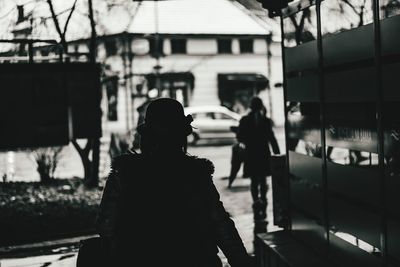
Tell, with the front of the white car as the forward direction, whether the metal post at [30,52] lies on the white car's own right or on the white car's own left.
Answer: on the white car's own right

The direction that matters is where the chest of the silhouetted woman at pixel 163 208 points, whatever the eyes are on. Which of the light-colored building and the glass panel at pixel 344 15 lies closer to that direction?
the light-colored building

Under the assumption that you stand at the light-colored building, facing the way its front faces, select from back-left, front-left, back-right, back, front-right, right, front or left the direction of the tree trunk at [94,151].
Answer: front

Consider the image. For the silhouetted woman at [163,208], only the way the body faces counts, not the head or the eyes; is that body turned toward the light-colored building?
yes

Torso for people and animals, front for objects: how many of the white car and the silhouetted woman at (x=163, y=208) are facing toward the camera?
0

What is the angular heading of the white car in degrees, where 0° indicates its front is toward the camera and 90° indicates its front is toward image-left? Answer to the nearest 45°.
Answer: approximately 270°

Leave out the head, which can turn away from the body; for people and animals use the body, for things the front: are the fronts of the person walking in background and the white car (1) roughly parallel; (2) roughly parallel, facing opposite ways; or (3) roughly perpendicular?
roughly perpendicular

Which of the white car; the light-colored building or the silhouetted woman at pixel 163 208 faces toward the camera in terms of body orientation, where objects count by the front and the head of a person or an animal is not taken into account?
the light-colored building

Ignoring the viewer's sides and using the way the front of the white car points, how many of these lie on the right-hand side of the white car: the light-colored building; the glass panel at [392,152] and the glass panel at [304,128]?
2

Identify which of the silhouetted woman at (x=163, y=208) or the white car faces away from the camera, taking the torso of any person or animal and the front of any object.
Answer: the silhouetted woman

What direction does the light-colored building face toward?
toward the camera

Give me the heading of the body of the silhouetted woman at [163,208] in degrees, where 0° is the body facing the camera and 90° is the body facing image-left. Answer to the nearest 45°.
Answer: approximately 180°
